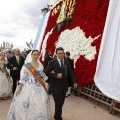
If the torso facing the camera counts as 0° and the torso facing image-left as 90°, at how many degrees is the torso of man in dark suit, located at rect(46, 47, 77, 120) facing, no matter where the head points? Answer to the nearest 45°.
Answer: approximately 0°

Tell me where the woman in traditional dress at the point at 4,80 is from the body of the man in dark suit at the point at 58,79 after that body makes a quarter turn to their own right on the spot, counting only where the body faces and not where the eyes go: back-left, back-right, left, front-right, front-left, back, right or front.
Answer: front-right

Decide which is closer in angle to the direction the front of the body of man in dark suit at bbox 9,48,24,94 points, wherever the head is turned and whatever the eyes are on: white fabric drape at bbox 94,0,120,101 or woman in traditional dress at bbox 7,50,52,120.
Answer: the woman in traditional dress

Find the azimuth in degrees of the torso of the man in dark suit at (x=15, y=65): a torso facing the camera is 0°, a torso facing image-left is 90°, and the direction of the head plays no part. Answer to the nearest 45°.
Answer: approximately 0°

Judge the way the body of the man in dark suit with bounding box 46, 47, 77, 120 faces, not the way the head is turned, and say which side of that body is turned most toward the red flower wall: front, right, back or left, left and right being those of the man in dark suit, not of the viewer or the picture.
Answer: back

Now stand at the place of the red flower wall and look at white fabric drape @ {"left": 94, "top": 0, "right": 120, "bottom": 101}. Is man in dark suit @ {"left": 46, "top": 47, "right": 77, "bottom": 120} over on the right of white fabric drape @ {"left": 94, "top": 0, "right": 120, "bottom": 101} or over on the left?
right

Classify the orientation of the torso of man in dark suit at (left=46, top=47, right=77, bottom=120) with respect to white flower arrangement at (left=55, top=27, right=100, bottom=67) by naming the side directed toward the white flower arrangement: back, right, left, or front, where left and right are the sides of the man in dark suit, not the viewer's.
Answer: back

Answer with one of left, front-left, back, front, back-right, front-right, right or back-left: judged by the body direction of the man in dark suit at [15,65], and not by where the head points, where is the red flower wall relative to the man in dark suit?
left

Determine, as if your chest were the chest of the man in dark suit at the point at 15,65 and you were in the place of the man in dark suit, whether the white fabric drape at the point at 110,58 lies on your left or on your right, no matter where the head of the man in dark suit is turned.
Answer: on your left

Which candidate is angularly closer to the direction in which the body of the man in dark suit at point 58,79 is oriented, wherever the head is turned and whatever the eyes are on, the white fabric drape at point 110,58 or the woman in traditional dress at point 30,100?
the woman in traditional dress

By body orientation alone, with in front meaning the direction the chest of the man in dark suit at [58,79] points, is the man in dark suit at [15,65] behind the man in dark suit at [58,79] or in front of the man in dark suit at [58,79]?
behind

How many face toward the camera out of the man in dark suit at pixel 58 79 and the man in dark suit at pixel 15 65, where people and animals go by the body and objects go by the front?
2
